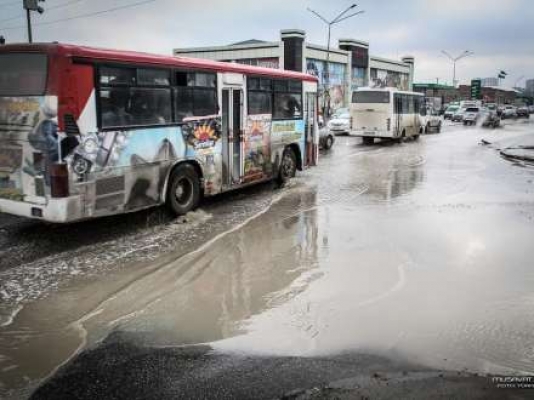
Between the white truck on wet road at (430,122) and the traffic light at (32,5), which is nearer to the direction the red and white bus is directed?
the white truck on wet road

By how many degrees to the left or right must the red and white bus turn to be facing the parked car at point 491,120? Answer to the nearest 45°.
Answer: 0° — it already faces it

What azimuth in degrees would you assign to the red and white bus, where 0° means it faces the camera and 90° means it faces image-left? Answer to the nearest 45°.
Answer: approximately 225°

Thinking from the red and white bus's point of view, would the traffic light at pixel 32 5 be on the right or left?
on its left

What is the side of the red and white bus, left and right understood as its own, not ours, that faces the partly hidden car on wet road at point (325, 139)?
front
